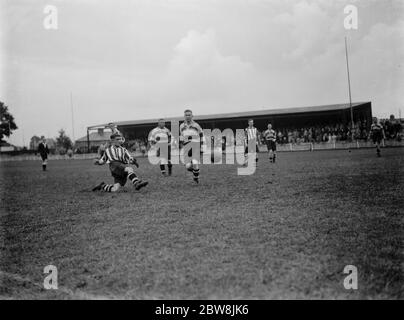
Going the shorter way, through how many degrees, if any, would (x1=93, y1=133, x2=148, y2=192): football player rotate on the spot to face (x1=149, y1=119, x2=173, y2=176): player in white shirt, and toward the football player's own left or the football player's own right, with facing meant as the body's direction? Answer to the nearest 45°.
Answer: approximately 135° to the football player's own left

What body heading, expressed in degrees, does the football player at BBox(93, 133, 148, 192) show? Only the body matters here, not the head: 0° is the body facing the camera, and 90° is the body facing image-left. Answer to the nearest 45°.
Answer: approximately 315°
